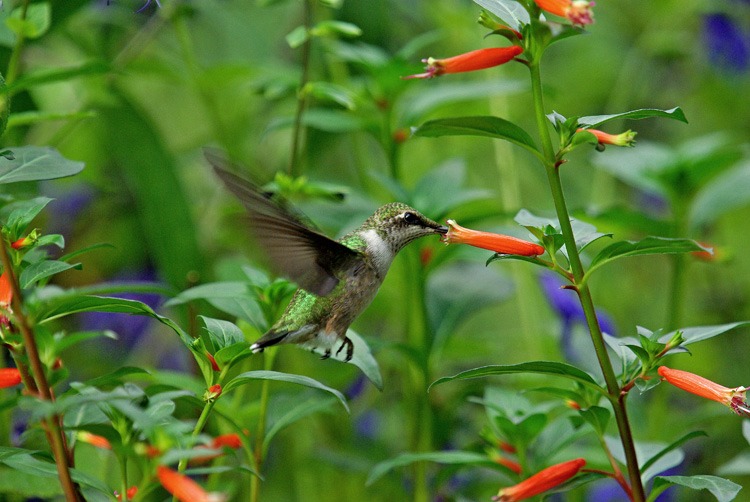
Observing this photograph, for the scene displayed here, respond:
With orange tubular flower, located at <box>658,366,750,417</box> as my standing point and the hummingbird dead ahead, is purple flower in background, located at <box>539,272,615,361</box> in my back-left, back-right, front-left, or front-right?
front-right

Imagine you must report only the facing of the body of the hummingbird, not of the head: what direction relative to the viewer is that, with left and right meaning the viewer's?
facing to the right of the viewer
